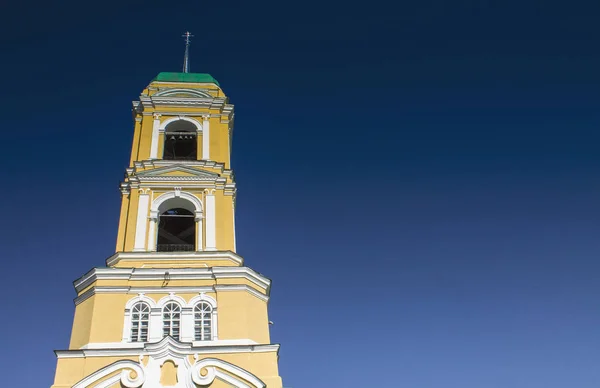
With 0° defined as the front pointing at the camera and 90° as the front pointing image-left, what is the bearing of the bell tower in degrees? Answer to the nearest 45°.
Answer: approximately 0°
